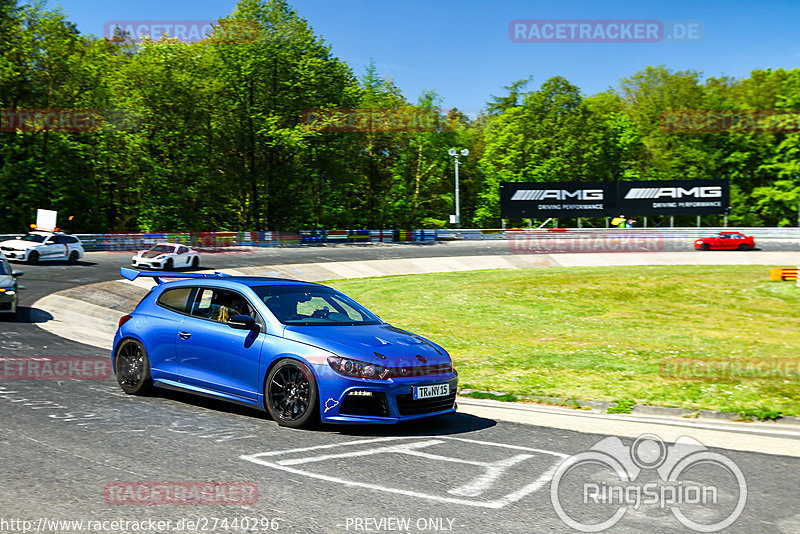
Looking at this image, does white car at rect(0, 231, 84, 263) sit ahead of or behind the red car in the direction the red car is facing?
ahead

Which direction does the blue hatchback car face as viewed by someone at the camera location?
facing the viewer and to the right of the viewer

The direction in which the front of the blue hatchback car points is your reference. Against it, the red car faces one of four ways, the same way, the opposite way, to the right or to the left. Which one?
the opposite way

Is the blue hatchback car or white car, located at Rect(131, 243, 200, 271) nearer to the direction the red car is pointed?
the white car

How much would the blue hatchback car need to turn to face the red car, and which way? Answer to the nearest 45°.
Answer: approximately 90° to its left

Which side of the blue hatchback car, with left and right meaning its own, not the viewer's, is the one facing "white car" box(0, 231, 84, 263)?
back

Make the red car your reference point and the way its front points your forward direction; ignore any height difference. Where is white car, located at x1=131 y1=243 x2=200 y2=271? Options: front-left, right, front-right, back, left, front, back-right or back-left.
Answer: front-left

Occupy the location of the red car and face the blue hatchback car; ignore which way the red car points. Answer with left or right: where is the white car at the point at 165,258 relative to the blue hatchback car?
right

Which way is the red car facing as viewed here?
to the viewer's left

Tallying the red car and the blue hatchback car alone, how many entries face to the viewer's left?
1

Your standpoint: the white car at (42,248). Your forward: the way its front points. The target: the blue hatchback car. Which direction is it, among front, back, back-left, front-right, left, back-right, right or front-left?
front-left
